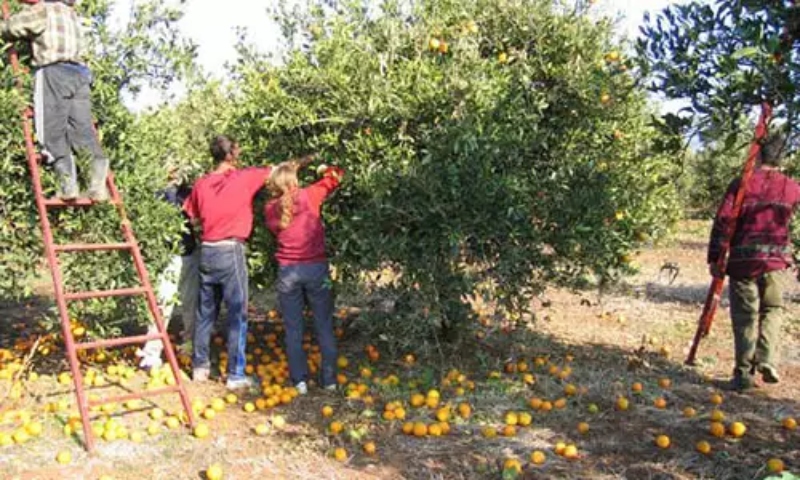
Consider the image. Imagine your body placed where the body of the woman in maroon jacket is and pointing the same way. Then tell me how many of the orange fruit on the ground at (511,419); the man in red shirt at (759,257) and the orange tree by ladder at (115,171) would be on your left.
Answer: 1

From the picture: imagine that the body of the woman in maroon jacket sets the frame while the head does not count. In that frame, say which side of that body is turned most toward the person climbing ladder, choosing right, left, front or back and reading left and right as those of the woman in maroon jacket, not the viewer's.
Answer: left

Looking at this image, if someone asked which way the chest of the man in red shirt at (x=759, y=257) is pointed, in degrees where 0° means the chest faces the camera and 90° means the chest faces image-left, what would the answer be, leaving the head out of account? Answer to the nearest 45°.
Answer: approximately 180°

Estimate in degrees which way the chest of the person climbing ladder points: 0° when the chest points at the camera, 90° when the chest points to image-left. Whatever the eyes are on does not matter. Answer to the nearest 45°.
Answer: approximately 135°

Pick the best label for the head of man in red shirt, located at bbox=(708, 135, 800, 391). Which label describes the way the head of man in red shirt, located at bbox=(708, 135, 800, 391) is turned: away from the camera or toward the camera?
away from the camera

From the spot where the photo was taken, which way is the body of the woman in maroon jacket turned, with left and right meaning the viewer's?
facing away from the viewer

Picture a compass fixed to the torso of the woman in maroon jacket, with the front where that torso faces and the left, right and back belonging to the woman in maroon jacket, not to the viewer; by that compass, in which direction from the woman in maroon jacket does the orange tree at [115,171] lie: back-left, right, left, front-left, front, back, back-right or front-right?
left

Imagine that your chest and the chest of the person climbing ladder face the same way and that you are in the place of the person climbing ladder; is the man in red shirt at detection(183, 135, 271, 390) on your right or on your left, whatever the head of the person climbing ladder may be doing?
on your right

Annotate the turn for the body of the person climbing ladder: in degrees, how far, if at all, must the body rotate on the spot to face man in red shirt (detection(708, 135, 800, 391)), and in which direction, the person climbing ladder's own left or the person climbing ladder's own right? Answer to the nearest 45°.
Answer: approximately 135° to the person climbing ladder's own right

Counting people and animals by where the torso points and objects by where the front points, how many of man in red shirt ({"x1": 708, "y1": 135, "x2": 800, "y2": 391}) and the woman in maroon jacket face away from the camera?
2

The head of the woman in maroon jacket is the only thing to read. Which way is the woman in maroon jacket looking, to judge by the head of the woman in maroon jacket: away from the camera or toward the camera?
away from the camera
